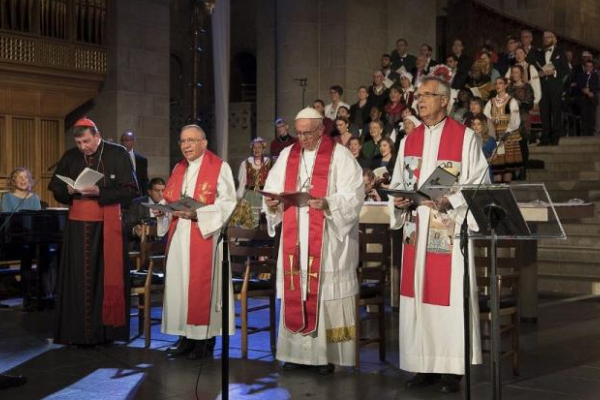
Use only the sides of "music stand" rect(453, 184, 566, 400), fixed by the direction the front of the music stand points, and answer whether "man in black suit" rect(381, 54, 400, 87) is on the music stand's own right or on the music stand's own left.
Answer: on the music stand's own left

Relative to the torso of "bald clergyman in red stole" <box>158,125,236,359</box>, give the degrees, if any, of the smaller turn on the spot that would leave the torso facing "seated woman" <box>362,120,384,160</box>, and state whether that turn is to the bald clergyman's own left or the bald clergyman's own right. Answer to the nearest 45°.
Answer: approximately 180°

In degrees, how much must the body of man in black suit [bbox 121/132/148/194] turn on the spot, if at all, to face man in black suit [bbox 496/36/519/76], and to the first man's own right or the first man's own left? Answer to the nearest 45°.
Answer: approximately 135° to the first man's own left

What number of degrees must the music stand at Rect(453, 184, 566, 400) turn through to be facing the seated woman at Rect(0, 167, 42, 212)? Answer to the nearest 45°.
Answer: approximately 90° to its left

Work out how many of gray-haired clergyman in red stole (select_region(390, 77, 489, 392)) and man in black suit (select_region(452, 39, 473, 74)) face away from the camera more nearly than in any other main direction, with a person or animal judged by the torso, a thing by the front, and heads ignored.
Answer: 0

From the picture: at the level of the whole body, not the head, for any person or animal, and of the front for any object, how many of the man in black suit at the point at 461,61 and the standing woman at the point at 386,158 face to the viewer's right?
0

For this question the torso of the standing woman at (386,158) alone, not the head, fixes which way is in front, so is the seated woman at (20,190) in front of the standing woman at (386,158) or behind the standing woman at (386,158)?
in front

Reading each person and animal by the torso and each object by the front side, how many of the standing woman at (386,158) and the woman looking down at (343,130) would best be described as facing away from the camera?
0
